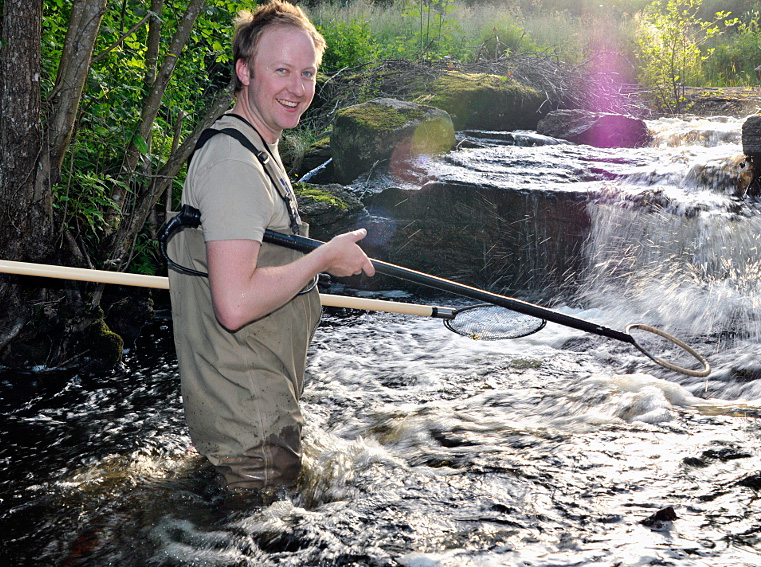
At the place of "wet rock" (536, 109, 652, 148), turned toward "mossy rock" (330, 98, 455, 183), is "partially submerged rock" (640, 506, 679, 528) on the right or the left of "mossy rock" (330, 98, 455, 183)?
left

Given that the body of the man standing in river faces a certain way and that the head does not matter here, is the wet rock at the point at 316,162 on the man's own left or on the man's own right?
on the man's own left

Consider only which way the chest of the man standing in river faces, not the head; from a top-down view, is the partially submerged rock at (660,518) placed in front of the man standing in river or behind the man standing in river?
in front
